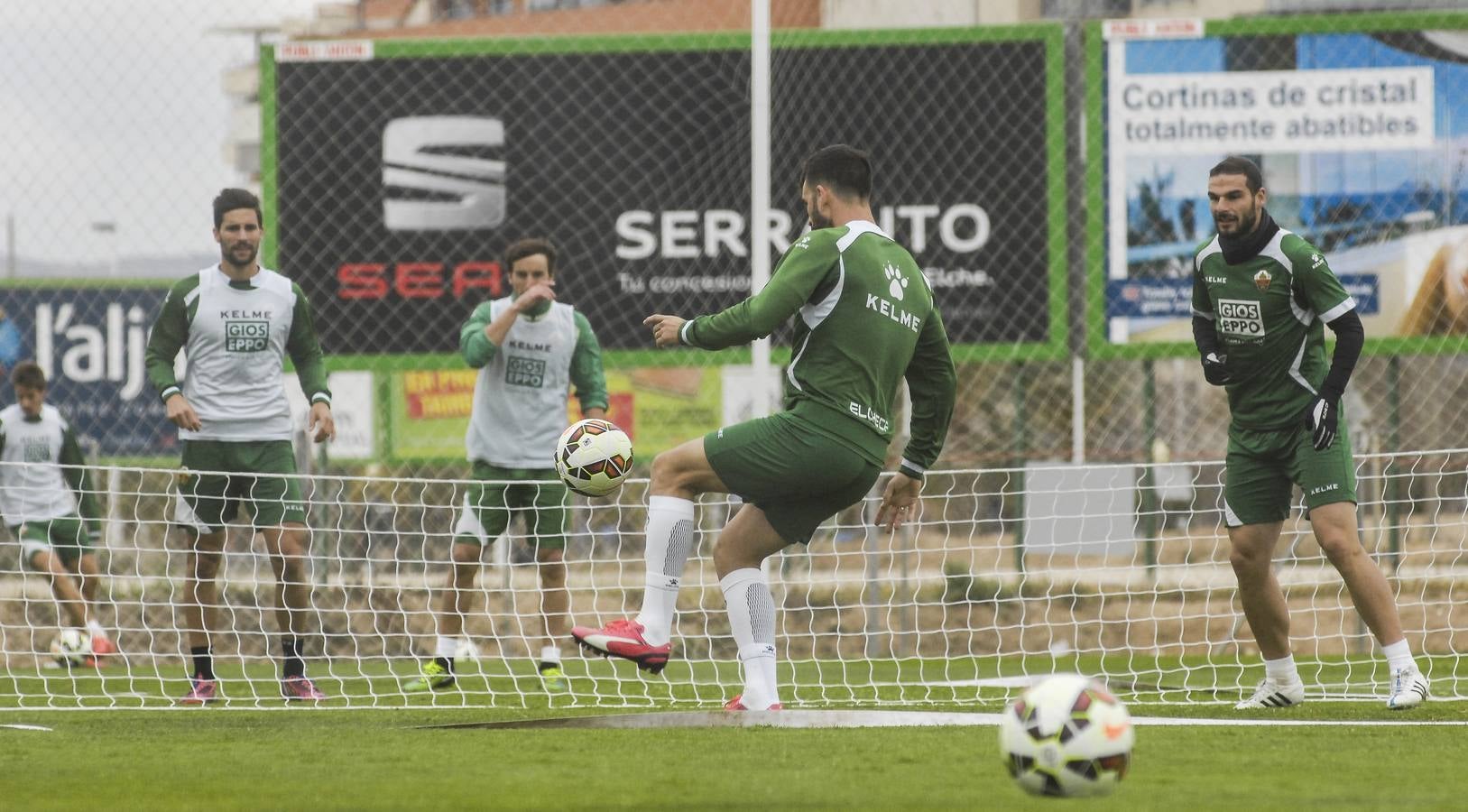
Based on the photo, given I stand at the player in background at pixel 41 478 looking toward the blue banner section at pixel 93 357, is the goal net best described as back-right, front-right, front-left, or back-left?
back-right

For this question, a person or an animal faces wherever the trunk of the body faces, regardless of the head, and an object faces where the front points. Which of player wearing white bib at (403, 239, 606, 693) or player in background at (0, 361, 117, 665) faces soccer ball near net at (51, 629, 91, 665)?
the player in background

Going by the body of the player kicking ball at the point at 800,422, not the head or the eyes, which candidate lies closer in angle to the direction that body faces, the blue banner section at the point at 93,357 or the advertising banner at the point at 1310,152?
the blue banner section

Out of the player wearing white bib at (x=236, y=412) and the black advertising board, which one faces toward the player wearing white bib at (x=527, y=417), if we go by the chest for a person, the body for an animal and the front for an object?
the black advertising board

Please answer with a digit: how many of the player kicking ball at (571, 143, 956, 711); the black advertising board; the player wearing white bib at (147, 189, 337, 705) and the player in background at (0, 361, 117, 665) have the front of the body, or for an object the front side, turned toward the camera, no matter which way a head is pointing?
3

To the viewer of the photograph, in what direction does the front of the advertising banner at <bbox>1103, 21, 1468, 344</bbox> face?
facing the viewer

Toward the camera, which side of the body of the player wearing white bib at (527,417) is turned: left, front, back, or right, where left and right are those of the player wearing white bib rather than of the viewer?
front

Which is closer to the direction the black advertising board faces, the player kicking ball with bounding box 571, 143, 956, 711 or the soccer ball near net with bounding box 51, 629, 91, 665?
the player kicking ball

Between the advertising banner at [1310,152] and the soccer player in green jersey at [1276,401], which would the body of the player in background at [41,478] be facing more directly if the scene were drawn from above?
the soccer player in green jersey

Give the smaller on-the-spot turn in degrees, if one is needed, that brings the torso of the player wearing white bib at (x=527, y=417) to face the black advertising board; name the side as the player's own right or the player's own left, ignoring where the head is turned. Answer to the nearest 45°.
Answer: approximately 180°

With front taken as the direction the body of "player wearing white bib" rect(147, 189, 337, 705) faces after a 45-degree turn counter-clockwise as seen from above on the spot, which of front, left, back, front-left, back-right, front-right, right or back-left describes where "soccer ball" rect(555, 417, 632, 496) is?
front

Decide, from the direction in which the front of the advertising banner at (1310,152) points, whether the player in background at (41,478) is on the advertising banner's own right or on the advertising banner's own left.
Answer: on the advertising banner's own right

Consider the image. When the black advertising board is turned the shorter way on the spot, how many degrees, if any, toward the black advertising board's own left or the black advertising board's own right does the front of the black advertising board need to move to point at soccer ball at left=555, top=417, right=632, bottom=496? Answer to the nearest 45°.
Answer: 0° — it already faces it

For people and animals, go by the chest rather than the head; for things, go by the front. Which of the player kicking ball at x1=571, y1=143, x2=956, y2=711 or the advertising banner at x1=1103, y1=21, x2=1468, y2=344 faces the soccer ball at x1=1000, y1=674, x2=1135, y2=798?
the advertising banner
